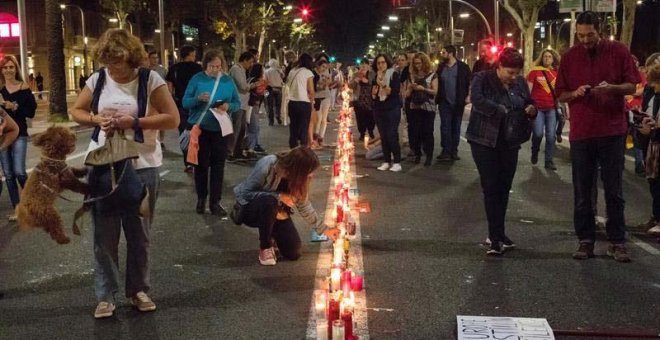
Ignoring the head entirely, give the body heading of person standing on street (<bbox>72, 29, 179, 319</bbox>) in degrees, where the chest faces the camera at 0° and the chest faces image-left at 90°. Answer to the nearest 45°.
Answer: approximately 0°

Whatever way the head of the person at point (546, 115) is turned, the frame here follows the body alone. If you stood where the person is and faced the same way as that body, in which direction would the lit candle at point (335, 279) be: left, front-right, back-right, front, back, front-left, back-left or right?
front

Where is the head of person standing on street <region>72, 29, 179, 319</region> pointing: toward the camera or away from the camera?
toward the camera

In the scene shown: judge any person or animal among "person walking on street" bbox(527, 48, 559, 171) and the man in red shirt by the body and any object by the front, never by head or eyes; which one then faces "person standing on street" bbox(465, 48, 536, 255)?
"person walking on street" bbox(527, 48, 559, 171)

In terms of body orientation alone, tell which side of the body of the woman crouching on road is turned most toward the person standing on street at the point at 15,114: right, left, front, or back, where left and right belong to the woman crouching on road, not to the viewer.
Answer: back

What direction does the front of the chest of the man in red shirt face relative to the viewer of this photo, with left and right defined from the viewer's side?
facing the viewer

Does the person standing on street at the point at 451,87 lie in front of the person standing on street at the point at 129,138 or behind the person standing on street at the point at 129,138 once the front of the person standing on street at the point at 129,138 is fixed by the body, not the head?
behind

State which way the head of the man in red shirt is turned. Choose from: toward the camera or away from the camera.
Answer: toward the camera

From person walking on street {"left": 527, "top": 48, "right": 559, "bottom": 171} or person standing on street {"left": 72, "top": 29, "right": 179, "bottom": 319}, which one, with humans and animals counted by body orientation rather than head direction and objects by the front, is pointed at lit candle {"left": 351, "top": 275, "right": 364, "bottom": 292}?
person walking on street {"left": 527, "top": 48, "right": 559, "bottom": 171}

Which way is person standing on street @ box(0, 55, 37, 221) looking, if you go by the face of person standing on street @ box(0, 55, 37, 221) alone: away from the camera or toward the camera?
toward the camera

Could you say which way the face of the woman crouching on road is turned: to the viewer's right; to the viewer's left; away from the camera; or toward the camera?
to the viewer's right

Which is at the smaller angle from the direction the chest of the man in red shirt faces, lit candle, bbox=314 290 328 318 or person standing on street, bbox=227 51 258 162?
the lit candle
